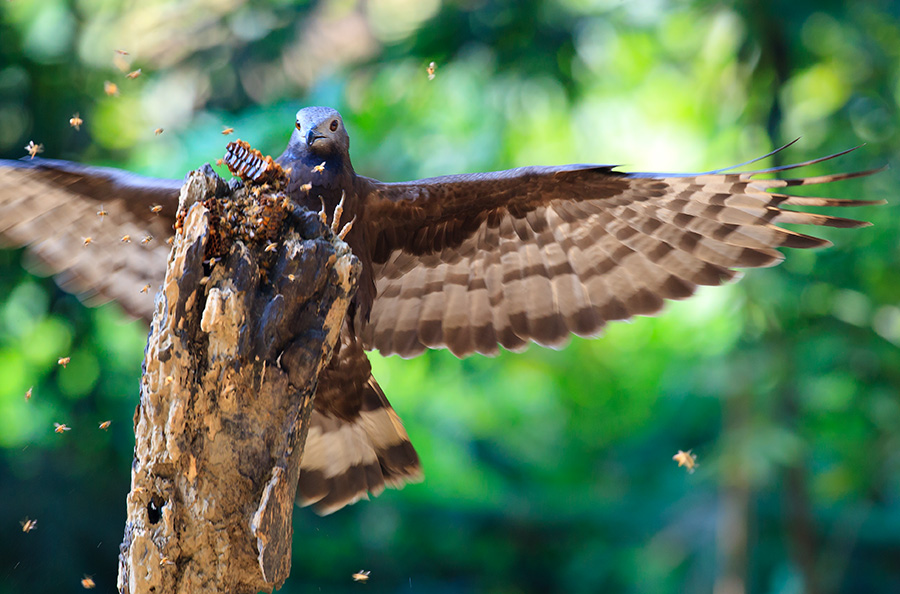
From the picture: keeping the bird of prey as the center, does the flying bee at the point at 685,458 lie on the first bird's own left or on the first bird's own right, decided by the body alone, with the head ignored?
on the first bird's own left

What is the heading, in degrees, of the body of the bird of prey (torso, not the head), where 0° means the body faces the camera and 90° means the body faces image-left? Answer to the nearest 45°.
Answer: approximately 0°
